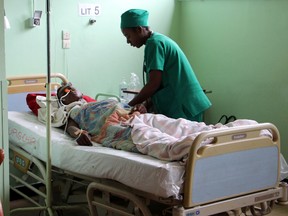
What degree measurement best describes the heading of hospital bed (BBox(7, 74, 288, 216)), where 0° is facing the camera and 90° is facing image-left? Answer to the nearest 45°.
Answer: approximately 315°

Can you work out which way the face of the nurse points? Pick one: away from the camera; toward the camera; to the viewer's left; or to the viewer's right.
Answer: to the viewer's left

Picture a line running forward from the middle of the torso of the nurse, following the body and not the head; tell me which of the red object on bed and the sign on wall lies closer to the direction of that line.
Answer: the red object on bed

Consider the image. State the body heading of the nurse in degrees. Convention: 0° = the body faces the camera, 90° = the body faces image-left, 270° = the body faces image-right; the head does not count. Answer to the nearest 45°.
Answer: approximately 90°

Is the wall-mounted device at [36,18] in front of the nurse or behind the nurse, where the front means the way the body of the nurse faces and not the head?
in front

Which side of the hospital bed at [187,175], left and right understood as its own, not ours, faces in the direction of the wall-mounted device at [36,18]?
back

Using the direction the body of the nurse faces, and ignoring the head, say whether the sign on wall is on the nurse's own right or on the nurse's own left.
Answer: on the nurse's own right

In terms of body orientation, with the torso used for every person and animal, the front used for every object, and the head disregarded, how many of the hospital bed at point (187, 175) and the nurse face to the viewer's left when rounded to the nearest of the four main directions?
1

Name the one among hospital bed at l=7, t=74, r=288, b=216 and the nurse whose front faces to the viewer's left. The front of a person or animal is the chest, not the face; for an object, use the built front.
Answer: the nurse
